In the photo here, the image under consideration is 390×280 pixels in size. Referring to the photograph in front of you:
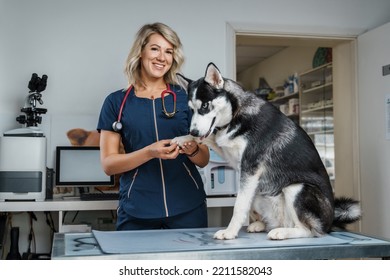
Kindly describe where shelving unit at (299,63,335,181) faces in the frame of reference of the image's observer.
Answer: facing the viewer and to the left of the viewer

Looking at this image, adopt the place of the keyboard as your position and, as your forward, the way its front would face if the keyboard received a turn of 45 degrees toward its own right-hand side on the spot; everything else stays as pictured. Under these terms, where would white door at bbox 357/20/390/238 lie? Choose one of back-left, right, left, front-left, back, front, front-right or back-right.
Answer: back-left

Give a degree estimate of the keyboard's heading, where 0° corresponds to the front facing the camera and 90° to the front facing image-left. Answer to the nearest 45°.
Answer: approximately 0°

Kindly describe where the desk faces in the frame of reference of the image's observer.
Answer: facing the viewer

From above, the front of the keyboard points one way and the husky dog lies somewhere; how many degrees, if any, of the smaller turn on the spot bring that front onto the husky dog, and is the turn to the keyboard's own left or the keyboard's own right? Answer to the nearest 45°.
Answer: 0° — it already faces it

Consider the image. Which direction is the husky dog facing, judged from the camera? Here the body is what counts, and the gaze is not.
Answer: to the viewer's left

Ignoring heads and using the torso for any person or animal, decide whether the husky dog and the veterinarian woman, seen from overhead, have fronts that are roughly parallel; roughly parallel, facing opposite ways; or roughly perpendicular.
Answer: roughly perpendicular

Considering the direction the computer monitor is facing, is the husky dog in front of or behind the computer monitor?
in front

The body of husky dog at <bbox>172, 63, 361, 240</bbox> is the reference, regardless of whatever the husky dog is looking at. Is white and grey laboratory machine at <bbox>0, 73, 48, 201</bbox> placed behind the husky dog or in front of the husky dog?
in front

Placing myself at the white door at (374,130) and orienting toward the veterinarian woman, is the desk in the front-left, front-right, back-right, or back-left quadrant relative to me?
front-right

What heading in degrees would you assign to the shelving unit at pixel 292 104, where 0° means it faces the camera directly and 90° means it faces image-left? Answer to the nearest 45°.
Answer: approximately 45°
